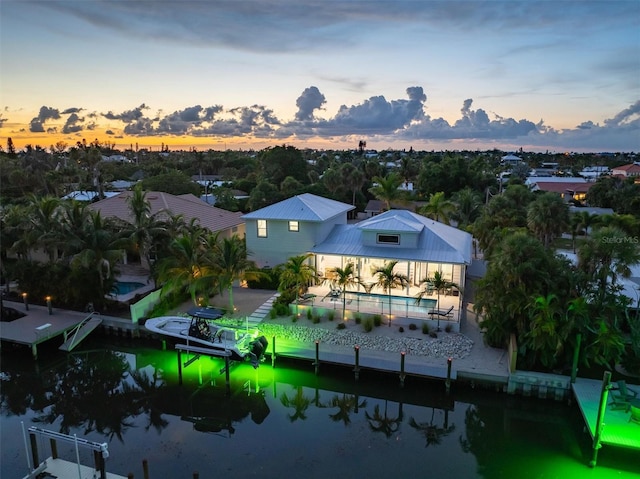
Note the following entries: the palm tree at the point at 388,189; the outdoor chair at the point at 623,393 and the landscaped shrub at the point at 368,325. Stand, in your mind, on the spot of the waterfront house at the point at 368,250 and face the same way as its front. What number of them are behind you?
1

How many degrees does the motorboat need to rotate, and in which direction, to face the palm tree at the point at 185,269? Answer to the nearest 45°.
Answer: approximately 45° to its right

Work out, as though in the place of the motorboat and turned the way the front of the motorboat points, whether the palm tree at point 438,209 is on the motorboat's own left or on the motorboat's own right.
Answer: on the motorboat's own right

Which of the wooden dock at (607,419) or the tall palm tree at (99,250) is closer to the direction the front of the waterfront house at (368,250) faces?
the wooden dock

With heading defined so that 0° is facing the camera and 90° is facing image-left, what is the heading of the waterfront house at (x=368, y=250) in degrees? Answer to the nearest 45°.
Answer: approximately 0°

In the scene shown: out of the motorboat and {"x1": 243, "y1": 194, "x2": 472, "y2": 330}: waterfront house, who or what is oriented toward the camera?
the waterfront house

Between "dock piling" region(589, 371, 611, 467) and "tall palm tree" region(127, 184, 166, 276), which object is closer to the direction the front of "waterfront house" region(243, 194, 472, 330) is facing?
the dock piling

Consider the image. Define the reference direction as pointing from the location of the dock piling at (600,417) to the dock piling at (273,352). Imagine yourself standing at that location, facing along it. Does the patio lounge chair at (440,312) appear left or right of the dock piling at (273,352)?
right

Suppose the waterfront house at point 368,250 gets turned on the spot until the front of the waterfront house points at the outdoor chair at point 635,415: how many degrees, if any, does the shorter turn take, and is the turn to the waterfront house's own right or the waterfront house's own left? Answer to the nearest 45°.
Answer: approximately 45° to the waterfront house's own left

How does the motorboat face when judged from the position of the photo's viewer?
facing away from the viewer and to the left of the viewer

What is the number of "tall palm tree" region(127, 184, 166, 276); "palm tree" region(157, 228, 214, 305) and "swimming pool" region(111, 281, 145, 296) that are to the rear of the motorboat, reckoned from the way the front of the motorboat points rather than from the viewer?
0

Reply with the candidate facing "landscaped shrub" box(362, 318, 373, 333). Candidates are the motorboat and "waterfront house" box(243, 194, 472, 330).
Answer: the waterfront house

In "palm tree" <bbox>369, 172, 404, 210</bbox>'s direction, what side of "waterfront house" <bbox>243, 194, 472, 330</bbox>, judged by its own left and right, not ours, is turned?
back

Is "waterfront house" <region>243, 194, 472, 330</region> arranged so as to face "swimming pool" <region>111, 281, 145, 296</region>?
no

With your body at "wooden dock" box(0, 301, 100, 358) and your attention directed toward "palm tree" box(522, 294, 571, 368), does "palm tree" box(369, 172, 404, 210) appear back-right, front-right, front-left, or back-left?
front-left

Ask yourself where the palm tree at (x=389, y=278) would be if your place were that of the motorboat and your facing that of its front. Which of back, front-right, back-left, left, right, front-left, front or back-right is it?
back-right

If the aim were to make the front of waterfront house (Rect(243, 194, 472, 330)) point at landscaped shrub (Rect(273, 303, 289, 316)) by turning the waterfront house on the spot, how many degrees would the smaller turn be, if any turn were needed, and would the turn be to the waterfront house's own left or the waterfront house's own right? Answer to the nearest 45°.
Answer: approximately 45° to the waterfront house's own right

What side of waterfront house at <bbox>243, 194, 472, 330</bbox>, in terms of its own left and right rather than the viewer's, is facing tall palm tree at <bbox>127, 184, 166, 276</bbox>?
right

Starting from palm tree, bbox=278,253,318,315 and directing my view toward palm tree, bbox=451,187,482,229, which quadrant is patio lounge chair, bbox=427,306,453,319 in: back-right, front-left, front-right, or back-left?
front-right

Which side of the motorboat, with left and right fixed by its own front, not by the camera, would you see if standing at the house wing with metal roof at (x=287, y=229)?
right

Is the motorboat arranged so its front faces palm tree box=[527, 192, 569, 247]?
no

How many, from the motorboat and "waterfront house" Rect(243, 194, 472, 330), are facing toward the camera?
1

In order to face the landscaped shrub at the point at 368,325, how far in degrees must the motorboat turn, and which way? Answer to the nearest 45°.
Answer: approximately 135° to its right
